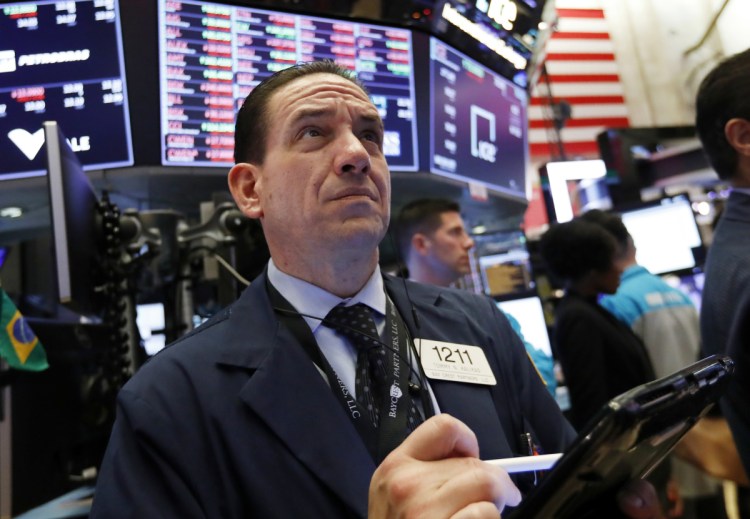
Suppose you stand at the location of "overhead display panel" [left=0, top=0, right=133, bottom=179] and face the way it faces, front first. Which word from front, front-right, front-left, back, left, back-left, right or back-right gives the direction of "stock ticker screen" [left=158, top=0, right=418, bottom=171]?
left

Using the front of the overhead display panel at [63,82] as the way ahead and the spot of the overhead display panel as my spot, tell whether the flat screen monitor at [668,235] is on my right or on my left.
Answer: on my left

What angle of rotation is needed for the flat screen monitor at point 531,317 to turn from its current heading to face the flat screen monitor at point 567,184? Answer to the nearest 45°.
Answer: approximately 180°

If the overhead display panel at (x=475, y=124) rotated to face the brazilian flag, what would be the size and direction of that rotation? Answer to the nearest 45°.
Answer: approximately 90° to its right

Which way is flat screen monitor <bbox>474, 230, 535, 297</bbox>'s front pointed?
toward the camera

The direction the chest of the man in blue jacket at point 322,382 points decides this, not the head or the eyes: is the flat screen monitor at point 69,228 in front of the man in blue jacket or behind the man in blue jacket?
behind

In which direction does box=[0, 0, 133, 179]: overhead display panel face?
toward the camera

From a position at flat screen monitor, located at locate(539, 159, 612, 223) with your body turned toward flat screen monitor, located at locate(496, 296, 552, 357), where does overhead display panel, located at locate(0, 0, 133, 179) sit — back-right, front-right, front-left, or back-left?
front-right

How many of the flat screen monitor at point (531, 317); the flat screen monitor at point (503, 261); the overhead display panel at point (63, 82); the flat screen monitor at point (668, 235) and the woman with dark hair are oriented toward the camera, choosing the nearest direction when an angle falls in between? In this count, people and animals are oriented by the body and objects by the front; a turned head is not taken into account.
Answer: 4

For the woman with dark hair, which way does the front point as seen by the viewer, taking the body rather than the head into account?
to the viewer's right

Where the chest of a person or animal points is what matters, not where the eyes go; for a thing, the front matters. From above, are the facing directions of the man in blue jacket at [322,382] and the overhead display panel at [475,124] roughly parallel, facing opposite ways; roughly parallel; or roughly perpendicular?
roughly parallel
